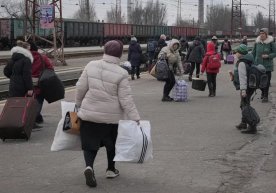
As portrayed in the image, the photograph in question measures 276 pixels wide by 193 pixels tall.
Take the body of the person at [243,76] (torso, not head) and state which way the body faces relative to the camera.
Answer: to the viewer's left

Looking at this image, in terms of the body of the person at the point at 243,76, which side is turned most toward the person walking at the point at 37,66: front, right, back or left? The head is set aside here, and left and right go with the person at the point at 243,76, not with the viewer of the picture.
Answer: front

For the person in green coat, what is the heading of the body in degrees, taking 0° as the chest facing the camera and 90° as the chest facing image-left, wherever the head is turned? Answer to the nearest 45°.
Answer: approximately 45°

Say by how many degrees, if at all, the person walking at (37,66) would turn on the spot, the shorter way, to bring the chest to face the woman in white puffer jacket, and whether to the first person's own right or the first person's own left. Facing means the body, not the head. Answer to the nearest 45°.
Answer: approximately 180°

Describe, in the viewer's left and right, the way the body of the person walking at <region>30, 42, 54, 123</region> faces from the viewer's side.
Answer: facing away from the viewer

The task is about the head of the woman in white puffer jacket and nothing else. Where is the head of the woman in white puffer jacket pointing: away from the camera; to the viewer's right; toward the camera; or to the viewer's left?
away from the camera
